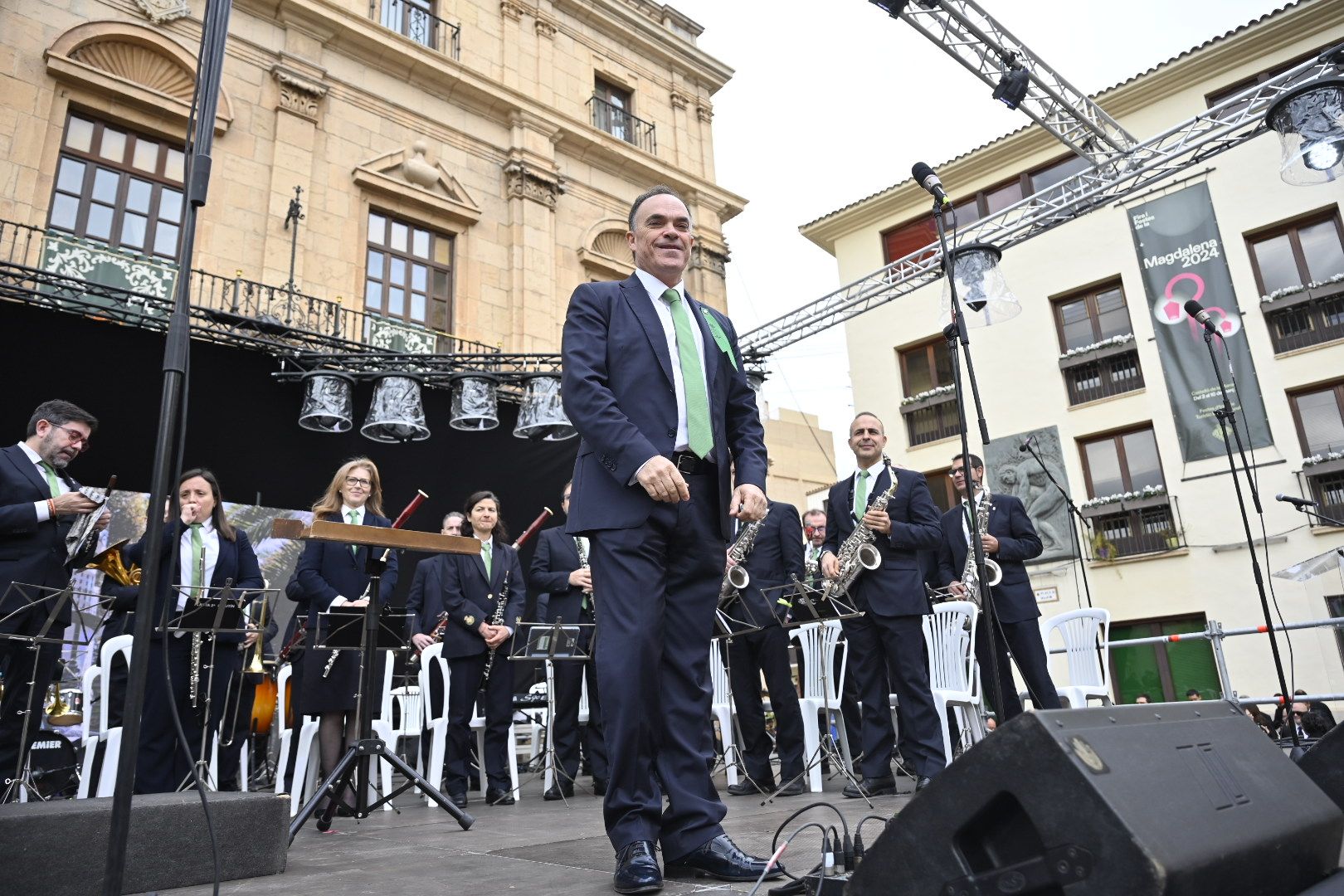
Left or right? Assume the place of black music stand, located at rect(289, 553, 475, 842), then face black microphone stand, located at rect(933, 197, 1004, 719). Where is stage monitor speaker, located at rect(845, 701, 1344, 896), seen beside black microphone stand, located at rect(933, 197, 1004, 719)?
right

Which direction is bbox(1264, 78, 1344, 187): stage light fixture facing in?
toward the camera

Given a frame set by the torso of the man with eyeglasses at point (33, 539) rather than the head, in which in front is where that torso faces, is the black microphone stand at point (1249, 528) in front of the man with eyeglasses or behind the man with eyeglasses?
in front

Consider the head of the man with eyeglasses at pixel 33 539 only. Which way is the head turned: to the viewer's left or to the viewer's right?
to the viewer's right

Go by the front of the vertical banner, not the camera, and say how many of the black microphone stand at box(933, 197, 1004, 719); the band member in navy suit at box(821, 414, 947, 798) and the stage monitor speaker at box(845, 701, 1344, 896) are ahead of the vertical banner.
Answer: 3

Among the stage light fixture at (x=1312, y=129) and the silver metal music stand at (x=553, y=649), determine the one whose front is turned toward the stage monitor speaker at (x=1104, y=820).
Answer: the stage light fixture

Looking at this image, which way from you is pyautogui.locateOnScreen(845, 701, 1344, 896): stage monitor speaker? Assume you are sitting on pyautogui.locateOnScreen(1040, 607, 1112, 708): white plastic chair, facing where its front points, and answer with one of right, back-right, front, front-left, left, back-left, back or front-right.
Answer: front-left

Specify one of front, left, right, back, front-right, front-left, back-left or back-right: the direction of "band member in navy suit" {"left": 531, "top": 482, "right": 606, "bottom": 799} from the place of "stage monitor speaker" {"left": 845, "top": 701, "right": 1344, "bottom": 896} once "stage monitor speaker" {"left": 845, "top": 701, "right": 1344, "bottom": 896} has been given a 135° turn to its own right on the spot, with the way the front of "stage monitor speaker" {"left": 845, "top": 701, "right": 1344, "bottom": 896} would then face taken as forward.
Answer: back-left

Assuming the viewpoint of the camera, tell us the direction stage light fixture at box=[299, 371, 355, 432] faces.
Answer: facing the viewer

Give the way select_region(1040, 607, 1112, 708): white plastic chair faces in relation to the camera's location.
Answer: facing the viewer and to the left of the viewer

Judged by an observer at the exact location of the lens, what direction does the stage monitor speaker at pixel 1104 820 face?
facing away from the viewer and to the left of the viewer
